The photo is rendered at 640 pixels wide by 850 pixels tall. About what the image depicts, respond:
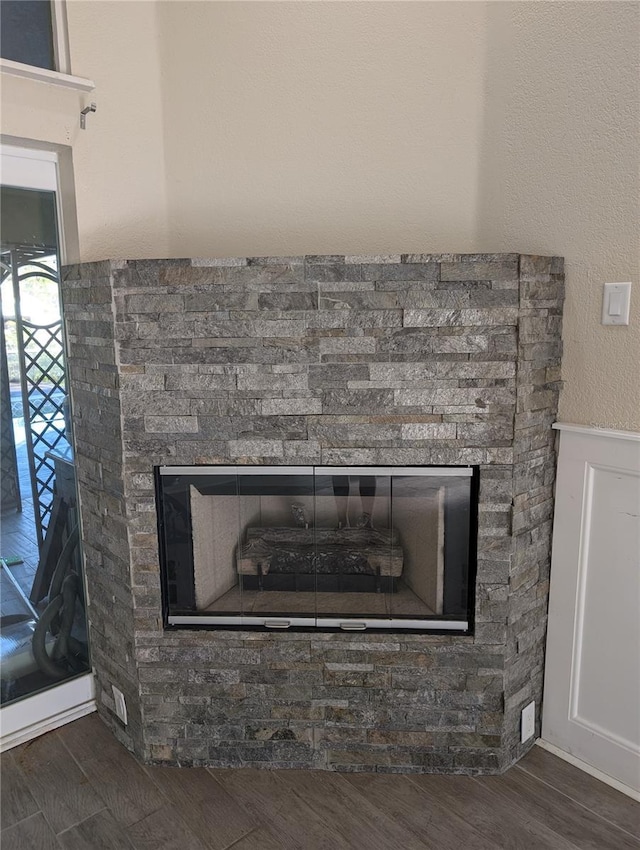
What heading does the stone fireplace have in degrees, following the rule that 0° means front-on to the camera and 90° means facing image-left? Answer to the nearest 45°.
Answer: approximately 0°

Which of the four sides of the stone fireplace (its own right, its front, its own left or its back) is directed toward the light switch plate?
left

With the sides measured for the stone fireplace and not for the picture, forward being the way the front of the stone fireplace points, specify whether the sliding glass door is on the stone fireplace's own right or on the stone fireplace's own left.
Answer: on the stone fireplace's own right
